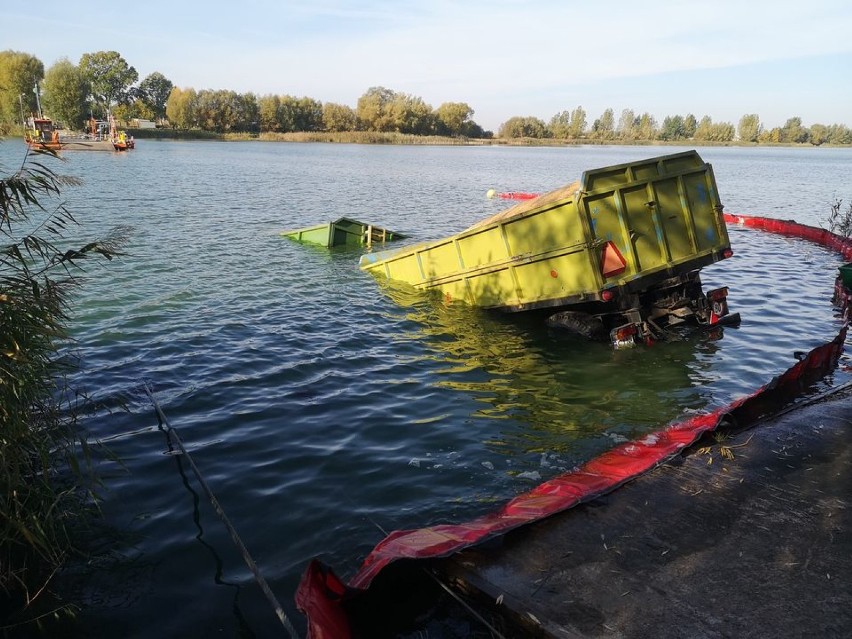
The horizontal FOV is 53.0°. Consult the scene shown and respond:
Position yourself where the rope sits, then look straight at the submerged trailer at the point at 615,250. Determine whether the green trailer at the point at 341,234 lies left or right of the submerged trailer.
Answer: left

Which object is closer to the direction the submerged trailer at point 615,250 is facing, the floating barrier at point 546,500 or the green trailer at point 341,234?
the green trailer

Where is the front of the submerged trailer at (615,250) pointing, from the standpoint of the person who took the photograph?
facing away from the viewer and to the left of the viewer

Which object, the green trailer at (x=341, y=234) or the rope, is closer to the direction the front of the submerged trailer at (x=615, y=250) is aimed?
the green trailer

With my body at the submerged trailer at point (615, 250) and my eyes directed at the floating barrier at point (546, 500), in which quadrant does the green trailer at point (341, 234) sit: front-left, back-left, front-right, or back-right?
back-right

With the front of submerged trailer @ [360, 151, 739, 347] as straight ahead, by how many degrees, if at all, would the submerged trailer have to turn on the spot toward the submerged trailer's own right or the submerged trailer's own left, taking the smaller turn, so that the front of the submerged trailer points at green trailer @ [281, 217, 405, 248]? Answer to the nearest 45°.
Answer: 0° — it already faces it

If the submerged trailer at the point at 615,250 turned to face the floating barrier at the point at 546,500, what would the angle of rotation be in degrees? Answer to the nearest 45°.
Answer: approximately 135° to its left

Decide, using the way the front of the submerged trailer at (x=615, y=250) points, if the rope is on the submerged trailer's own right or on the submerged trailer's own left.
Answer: on the submerged trailer's own left
